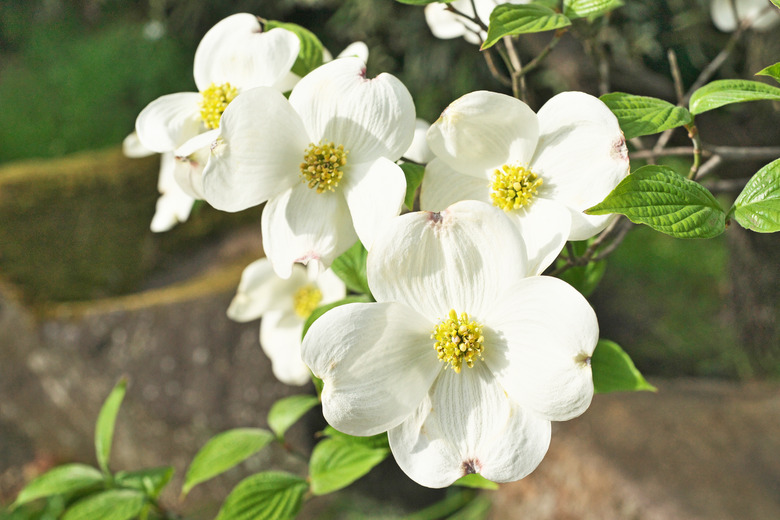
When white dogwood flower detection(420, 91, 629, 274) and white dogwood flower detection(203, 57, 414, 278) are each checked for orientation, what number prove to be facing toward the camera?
2

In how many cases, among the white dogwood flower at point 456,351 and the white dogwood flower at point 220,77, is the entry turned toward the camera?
2

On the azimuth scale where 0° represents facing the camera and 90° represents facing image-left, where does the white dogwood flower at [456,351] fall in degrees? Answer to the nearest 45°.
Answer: approximately 0°

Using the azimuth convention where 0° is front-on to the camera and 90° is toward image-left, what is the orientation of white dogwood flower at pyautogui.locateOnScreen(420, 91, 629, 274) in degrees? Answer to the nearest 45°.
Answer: approximately 0°
